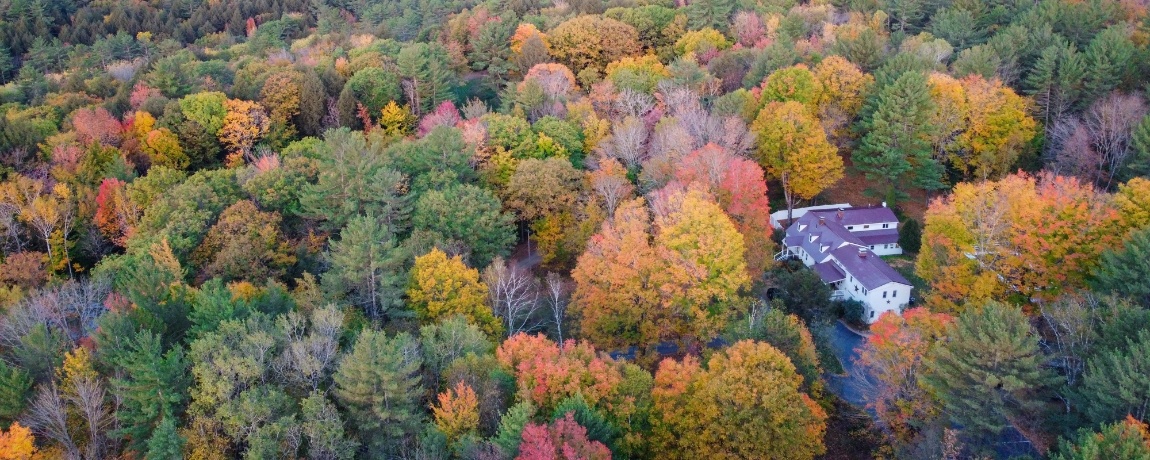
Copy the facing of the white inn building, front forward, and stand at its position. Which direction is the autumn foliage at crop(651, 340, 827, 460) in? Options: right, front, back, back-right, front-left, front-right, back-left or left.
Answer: front-left

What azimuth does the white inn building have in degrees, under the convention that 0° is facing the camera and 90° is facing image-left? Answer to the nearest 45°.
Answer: approximately 45°

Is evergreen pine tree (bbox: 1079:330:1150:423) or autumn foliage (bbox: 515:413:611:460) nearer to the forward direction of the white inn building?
the autumn foliage

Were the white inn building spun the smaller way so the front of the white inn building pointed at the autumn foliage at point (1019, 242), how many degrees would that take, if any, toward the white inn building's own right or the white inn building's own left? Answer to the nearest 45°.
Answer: approximately 90° to the white inn building's own left

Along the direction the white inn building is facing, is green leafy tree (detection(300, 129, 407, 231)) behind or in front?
in front

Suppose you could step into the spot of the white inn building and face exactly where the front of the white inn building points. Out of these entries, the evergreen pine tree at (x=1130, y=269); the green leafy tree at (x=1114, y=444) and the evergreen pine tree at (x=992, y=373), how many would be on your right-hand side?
0

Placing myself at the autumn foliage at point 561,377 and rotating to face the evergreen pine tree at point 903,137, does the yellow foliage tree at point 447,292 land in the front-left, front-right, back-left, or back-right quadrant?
front-left

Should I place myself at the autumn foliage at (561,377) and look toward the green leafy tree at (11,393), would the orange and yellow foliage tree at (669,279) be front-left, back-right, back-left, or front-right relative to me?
back-right

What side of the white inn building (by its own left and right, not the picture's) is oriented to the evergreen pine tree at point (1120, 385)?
left

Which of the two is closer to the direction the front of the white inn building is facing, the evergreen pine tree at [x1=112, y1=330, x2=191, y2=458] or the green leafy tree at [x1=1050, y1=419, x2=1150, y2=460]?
the evergreen pine tree

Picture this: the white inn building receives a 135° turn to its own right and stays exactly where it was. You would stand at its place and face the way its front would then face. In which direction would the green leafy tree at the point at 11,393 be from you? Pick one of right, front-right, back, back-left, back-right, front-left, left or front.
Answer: back-left

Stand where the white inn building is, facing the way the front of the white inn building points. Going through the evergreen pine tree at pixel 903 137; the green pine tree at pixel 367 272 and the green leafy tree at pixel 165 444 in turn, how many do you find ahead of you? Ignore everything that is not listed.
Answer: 2

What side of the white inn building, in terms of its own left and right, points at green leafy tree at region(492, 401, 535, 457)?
front

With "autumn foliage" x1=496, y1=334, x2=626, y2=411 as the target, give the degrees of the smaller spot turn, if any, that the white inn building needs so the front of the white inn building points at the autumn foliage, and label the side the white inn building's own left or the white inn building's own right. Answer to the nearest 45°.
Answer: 0° — it already faces it

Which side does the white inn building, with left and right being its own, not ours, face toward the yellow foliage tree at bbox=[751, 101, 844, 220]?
right

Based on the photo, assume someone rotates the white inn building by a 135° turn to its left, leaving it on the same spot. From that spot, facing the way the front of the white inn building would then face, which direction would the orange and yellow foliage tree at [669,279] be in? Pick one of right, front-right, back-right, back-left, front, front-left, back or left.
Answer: back-right

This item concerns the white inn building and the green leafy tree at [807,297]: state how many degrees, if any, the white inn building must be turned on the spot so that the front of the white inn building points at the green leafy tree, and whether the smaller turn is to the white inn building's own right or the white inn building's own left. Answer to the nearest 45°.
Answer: approximately 45° to the white inn building's own left

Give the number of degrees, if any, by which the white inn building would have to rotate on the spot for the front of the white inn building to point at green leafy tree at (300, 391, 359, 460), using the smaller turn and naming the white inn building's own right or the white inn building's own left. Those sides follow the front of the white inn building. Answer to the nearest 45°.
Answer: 0° — it already faces it
